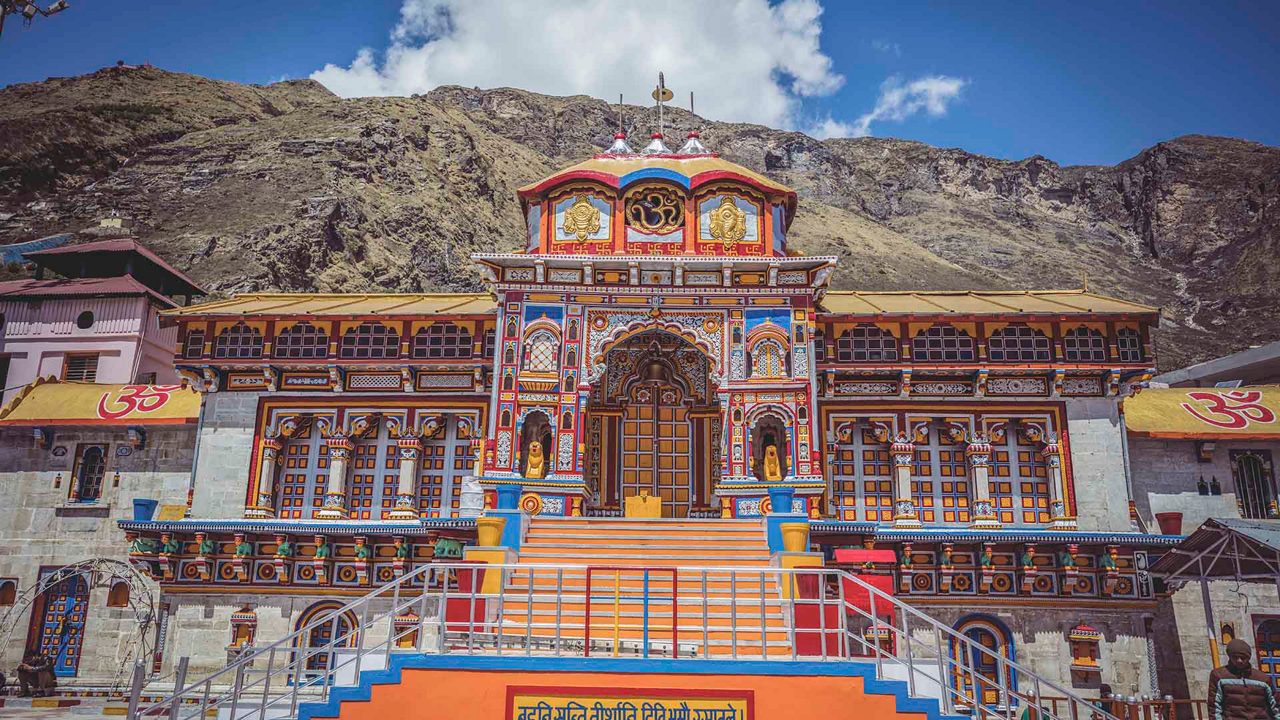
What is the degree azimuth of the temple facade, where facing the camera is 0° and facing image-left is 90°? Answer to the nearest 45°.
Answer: approximately 0°

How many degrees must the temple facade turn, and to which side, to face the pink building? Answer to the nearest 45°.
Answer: approximately 135° to its right

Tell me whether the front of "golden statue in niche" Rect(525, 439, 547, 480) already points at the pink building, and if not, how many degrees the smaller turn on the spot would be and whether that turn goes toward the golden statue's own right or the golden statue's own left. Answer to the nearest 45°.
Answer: approximately 135° to the golden statue's own right

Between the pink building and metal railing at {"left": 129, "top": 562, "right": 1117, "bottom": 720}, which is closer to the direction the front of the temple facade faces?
the metal railing

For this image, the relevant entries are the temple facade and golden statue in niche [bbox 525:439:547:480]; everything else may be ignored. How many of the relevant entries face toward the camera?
2

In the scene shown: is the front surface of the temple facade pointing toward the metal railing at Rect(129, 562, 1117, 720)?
yes

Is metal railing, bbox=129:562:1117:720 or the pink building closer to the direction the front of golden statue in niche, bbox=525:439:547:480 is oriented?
the metal railing

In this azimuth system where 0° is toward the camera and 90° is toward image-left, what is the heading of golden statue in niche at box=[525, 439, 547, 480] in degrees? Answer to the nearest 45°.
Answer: approximately 0°
